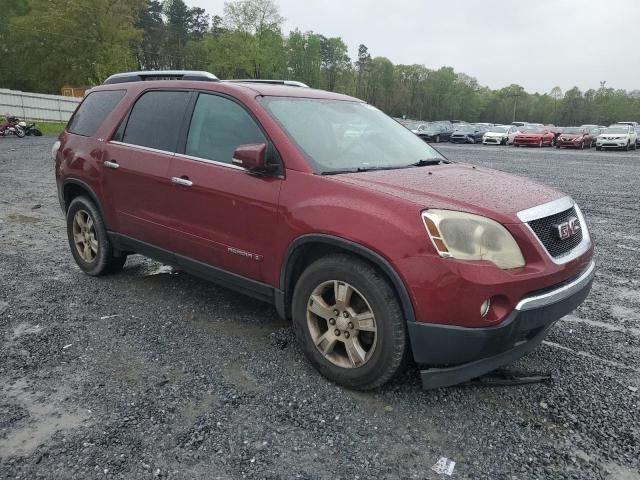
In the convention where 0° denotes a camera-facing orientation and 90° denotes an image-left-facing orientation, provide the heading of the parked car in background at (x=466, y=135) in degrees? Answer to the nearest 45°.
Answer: approximately 45°

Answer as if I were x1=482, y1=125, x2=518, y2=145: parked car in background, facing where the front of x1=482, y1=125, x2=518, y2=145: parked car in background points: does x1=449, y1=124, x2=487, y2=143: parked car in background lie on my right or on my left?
on my right

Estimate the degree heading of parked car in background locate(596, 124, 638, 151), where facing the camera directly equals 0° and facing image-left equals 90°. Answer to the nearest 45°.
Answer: approximately 45°

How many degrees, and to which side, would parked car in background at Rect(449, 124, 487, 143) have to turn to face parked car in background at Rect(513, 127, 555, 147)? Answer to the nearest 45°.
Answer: approximately 90° to its left

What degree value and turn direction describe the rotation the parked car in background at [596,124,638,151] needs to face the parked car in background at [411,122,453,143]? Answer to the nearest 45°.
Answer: approximately 45° to its right

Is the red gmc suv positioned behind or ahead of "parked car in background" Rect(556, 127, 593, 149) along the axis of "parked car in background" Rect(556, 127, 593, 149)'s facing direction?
ahead
